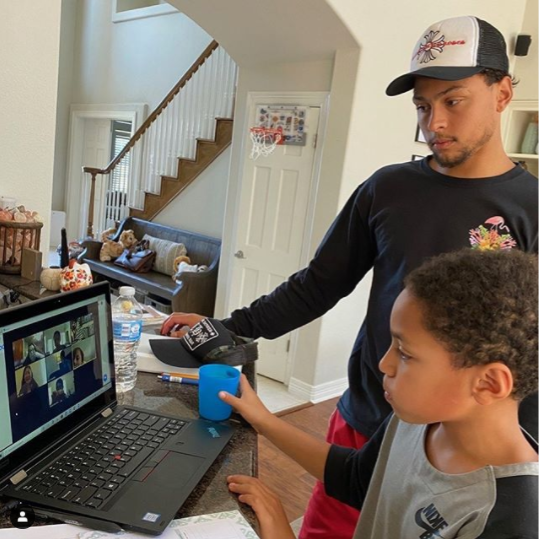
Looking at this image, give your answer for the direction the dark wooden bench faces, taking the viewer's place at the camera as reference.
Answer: facing the viewer and to the left of the viewer

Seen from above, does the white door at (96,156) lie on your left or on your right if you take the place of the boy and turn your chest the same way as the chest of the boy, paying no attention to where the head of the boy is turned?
on your right

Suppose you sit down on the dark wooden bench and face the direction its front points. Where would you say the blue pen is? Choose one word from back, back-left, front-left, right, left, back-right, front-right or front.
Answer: front-left

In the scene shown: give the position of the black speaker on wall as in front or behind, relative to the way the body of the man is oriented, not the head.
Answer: behind

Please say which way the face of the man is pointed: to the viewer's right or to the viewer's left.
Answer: to the viewer's left

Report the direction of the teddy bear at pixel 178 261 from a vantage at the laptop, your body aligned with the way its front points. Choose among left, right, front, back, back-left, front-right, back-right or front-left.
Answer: back-left

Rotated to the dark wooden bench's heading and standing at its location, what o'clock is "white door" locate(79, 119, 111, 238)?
The white door is roughly at 4 o'clock from the dark wooden bench.

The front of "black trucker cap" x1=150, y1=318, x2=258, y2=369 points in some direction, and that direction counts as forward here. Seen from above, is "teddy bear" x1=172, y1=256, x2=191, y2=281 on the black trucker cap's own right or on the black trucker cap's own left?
on the black trucker cap's own right

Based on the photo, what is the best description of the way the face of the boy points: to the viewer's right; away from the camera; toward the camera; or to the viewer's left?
to the viewer's left

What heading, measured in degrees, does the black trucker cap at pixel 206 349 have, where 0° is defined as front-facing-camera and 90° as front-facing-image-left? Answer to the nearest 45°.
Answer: approximately 45°

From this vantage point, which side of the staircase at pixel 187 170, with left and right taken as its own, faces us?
left
